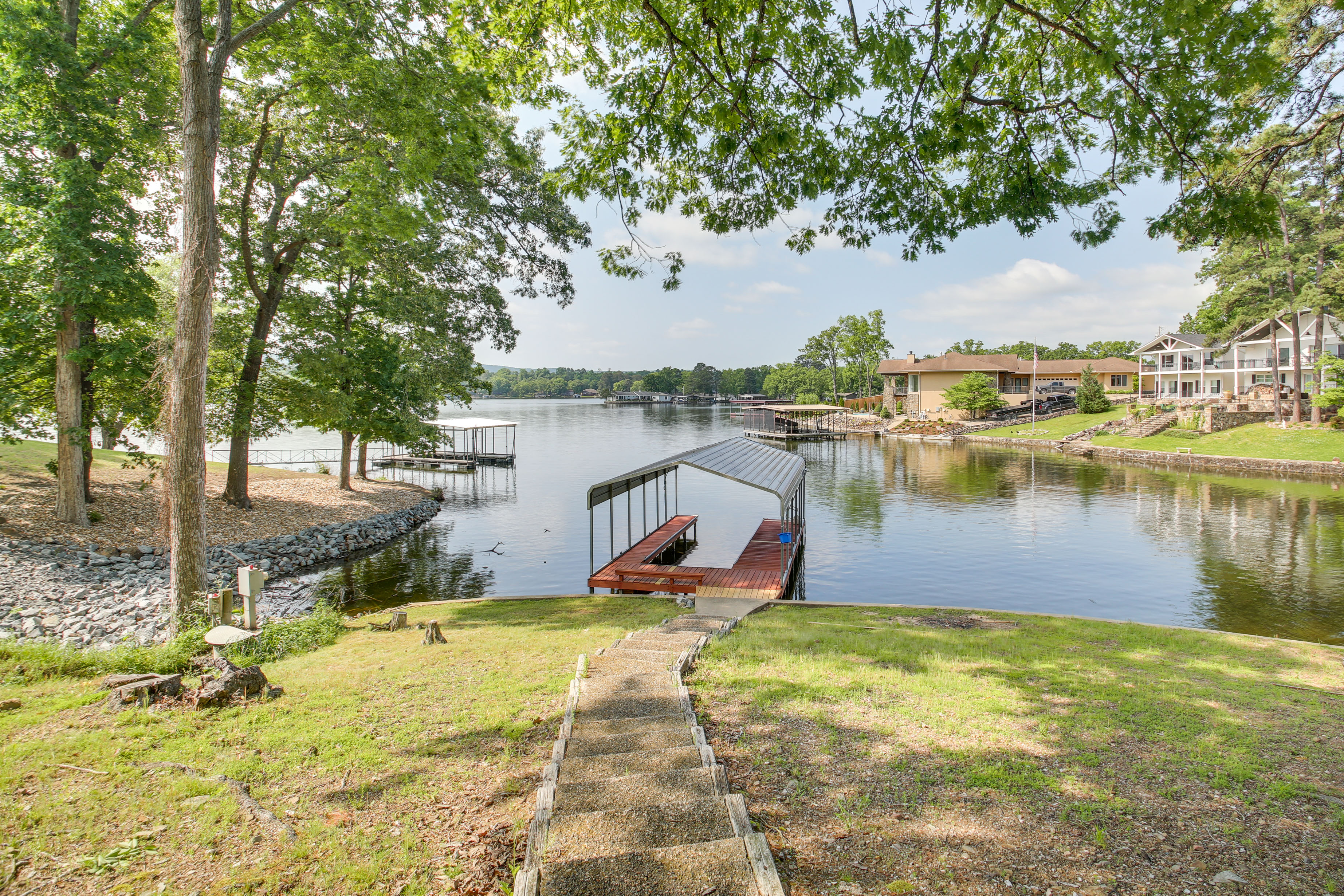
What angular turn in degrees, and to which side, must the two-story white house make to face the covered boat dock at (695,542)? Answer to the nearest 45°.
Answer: approximately 45° to its left

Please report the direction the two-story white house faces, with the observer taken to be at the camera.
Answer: facing the viewer and to the left of the viewer

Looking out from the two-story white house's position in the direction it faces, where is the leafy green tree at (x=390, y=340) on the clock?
The leafy green tree is roughly at 11 o'clock from the two-story white house.

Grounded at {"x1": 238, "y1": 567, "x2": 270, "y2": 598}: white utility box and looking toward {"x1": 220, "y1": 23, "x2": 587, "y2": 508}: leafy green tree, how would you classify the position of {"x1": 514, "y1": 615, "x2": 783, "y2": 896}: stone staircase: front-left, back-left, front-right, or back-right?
back-right

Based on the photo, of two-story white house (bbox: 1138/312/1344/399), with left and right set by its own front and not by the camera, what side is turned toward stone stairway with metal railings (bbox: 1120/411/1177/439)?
front

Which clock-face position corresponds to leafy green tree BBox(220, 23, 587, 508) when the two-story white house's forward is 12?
The leafy green tree is roughly at 11 o'clock from the two-story white house.
